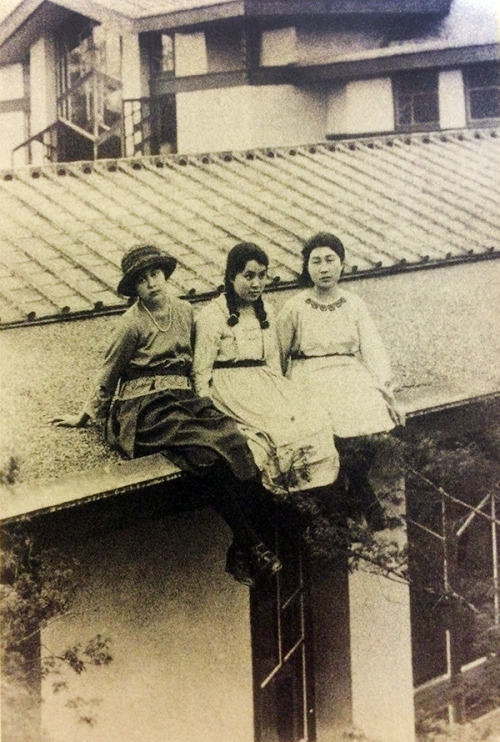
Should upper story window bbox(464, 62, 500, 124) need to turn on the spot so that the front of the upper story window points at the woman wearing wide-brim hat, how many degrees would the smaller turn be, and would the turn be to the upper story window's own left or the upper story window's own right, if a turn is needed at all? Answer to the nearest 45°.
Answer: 0° — it already faces them

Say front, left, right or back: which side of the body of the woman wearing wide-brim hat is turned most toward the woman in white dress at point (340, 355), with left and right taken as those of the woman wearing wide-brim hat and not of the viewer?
left

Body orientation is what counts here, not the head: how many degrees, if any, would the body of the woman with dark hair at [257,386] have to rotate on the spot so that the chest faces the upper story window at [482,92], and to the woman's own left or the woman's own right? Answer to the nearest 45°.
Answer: approximately 90° to the woman's own left

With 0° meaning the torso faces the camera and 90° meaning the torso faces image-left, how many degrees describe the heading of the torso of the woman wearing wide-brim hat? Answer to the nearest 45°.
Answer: approximately 315°

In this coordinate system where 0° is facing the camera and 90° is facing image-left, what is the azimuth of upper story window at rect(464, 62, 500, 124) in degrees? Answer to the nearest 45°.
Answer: approximately 0°
